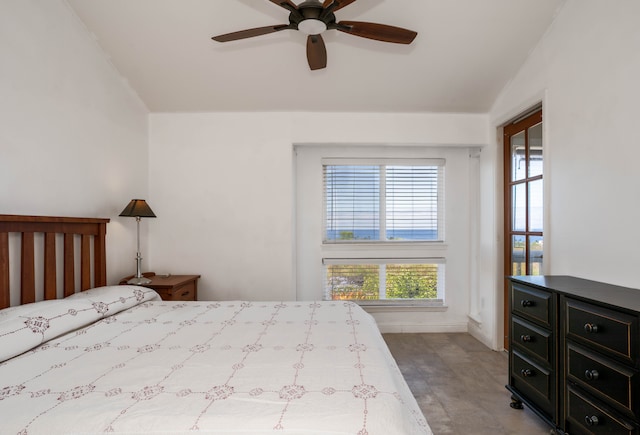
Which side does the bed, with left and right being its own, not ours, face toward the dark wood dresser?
front

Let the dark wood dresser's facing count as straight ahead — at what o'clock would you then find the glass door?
The glass door is roughly at 4 o'clock from the dark wood dresser.

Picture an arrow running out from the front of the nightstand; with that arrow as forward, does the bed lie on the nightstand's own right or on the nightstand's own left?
on the nightstand's own right

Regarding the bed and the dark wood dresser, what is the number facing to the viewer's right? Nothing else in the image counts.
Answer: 1

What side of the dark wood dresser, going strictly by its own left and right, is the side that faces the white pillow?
front

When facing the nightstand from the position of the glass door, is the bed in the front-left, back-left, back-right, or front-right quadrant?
front-left

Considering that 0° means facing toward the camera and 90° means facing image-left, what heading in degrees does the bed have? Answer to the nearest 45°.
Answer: approximately 270°

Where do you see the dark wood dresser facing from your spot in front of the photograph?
facing the viewer and to the left of the viewer

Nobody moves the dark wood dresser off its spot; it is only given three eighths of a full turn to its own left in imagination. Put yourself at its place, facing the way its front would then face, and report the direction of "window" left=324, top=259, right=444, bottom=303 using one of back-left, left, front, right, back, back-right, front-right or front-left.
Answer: back-left

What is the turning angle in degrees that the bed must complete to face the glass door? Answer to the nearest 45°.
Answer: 0° — it already faces it

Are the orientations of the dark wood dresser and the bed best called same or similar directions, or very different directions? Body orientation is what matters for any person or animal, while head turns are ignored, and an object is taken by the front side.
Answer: very different directions

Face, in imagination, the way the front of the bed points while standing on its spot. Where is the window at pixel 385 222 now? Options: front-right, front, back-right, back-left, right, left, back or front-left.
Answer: front-left

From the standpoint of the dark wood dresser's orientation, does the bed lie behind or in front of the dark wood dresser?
in front

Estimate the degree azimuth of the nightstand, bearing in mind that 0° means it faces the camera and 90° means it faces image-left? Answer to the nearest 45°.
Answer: approximately 315°

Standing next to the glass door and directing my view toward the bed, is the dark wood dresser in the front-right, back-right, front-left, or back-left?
front-left

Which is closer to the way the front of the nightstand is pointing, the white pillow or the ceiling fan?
the ceiling fan

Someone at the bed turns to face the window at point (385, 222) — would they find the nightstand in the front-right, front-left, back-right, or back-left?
front-left

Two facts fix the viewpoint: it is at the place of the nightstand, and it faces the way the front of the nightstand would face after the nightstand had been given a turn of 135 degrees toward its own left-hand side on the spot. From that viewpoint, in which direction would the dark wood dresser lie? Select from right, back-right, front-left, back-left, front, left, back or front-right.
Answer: back-right
